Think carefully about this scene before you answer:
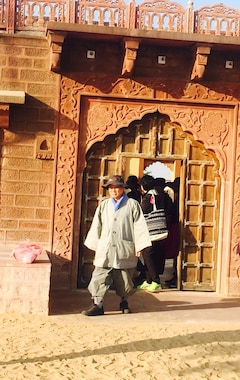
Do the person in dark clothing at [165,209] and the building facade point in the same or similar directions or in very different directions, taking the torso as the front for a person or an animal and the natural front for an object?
very different directions

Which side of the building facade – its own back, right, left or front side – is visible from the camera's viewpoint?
front

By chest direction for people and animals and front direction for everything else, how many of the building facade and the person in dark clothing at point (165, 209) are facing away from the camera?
1

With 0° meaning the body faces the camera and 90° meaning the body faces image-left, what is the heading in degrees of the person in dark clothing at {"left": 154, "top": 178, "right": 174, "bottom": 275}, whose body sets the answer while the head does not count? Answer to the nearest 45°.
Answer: approximately 180°
